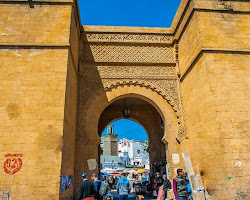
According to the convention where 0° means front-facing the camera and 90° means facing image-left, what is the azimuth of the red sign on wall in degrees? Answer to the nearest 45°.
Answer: approximately 0°

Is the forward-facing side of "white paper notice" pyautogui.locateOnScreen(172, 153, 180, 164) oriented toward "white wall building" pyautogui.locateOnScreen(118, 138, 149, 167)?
no

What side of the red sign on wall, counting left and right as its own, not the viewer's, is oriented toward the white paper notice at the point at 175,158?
left

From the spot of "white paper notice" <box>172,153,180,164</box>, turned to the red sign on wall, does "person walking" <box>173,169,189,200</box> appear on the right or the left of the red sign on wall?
left

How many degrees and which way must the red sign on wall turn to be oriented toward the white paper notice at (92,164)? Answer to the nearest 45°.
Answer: approximately 135° to its left

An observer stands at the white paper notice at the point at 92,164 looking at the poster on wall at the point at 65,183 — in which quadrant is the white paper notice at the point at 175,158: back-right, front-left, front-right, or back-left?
back-left

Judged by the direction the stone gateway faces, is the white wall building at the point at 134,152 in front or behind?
behind

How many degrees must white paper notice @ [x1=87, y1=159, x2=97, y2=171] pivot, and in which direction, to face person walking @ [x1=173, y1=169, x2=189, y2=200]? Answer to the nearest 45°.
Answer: approximately 45° to its left

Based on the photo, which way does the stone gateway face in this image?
toward the camera

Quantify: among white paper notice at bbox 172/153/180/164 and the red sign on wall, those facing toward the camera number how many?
2

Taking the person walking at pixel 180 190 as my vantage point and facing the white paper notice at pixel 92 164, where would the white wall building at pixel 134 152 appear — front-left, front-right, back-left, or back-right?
front-right

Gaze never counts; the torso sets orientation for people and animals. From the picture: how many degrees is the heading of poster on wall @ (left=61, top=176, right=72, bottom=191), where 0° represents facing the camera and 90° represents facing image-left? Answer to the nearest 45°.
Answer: approximately 315°

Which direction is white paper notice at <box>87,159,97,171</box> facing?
toward the camera

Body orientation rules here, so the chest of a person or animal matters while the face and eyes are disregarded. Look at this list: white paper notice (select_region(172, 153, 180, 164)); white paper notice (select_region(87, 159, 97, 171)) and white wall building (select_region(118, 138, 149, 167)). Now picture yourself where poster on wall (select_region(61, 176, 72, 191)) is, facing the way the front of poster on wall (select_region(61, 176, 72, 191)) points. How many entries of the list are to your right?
0
